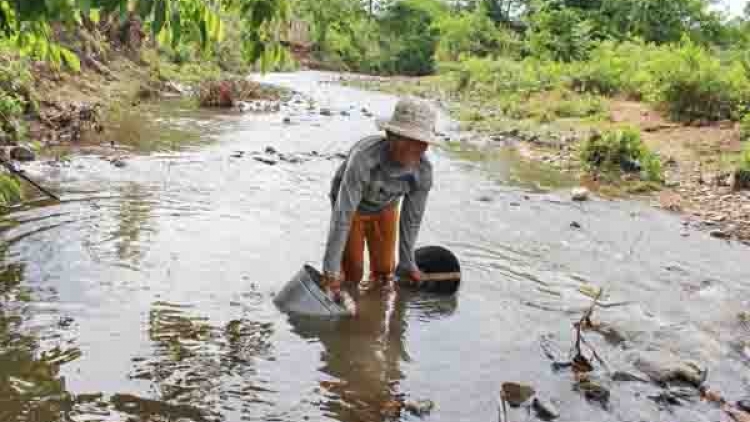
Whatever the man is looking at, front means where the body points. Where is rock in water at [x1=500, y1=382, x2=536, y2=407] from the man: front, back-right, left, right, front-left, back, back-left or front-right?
front

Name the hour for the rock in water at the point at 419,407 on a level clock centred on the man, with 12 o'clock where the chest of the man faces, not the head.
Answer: The rock in water is roughly at 1 o'clock from the man.

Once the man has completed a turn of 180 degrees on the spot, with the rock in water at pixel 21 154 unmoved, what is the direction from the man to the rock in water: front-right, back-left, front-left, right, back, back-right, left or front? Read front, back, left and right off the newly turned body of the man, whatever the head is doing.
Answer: front

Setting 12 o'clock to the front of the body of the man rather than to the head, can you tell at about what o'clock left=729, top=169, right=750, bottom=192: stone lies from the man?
The stone is roughly at 9 o'clock from the man.

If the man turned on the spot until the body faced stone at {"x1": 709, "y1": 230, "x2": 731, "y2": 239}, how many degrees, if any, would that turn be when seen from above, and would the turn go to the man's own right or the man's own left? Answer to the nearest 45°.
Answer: approximately 90° to the man's own left

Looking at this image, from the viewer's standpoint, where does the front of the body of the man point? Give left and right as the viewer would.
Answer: facing the viewer and to the right of the viewer

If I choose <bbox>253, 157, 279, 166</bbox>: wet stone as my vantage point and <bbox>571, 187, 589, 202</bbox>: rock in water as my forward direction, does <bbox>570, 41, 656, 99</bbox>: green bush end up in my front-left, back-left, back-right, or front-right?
front-left

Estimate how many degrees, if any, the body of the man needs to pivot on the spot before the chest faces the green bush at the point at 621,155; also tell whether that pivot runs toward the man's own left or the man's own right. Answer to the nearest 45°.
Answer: approximately 90° to the man's own left

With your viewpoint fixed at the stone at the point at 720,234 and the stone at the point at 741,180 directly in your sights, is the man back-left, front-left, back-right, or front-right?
back-left

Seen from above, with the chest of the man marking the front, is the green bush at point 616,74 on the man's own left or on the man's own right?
on the man's own left

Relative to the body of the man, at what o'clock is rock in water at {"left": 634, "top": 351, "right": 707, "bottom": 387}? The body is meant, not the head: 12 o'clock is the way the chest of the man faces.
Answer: The rock in water is roughly at 11 o'clock from the man.
